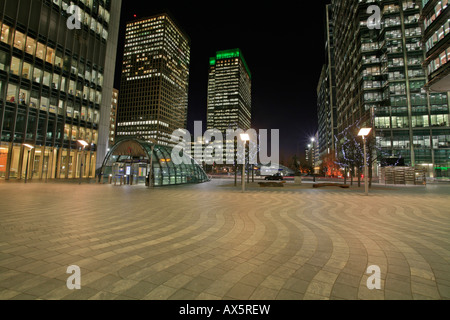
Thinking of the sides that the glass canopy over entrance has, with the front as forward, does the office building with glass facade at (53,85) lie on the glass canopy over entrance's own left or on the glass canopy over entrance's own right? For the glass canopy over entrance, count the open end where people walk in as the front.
on the glass canopy over entrance's own right

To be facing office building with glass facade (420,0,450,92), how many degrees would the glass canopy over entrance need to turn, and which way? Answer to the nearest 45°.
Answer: approximately 90° to its left

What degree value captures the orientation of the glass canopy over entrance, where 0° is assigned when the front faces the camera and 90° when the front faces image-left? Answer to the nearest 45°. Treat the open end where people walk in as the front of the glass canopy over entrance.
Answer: approximately 45°
